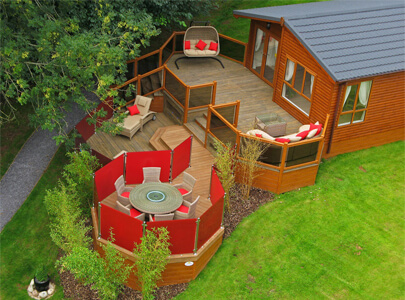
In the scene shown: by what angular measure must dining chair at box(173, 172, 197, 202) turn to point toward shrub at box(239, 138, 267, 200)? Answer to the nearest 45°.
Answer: approximately 135° to its left

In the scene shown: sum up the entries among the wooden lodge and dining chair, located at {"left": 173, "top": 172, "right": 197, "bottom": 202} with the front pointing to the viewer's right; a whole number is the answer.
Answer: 0

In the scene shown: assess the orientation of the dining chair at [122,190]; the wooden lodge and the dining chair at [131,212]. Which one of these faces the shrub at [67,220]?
the wooden lodge

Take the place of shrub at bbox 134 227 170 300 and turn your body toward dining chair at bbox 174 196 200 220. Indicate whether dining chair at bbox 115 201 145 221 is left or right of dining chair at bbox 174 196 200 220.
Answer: left

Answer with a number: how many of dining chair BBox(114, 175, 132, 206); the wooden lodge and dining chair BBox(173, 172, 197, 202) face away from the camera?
0

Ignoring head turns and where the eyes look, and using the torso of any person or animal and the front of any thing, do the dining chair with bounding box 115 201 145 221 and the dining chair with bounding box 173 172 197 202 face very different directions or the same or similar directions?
very different directions

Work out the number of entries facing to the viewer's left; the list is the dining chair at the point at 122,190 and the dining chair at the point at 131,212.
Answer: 0

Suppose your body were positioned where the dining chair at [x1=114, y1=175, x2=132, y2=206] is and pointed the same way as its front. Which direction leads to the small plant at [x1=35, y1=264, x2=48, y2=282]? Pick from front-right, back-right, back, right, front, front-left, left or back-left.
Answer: right

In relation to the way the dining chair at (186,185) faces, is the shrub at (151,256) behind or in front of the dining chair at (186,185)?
in front

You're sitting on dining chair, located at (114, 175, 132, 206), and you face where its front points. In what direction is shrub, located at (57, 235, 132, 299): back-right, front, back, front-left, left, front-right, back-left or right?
front-right

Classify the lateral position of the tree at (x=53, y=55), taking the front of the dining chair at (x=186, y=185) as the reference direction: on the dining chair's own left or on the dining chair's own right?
on the dining chair's own right

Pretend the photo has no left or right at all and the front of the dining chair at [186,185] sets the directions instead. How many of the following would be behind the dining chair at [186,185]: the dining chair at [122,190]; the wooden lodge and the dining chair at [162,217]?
1

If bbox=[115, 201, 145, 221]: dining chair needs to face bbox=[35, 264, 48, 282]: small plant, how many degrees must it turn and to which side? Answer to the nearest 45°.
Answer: approximately 135° to its left

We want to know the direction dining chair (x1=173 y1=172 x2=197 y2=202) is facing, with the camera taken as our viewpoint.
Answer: facing the viewer and to the left of the viewer

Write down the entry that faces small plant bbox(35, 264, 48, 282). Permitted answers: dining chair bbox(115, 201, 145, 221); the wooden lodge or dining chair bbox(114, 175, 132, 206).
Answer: the wooden lodge

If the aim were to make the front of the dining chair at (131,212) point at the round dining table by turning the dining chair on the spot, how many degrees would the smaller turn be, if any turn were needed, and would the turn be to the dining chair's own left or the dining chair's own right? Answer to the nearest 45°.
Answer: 0° — it already faces it

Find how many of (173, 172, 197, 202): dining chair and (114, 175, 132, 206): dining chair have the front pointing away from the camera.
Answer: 0

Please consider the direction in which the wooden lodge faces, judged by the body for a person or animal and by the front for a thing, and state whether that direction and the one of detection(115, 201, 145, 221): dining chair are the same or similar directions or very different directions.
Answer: very different directions

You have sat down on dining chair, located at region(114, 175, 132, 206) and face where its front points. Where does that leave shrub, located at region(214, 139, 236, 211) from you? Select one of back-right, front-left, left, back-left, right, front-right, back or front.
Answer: front-left
